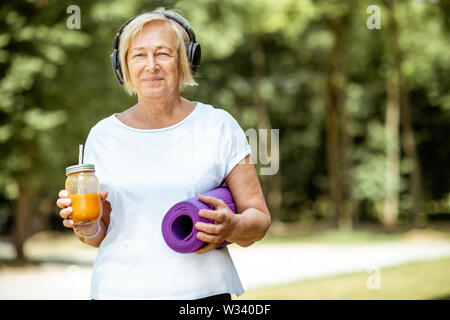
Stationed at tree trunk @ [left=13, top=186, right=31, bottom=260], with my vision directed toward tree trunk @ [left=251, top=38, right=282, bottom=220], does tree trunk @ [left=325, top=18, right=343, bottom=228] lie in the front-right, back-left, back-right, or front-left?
front-right

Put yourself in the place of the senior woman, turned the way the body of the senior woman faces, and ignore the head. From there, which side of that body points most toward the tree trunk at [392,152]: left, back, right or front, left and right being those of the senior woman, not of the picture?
back

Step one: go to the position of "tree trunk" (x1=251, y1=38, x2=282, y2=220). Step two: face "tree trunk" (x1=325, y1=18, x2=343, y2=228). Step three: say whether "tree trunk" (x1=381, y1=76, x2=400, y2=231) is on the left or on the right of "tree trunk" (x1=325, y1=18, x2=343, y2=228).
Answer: left

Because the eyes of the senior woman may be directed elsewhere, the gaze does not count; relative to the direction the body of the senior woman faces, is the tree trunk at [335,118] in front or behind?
behind

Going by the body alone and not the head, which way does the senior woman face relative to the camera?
toward the camera
